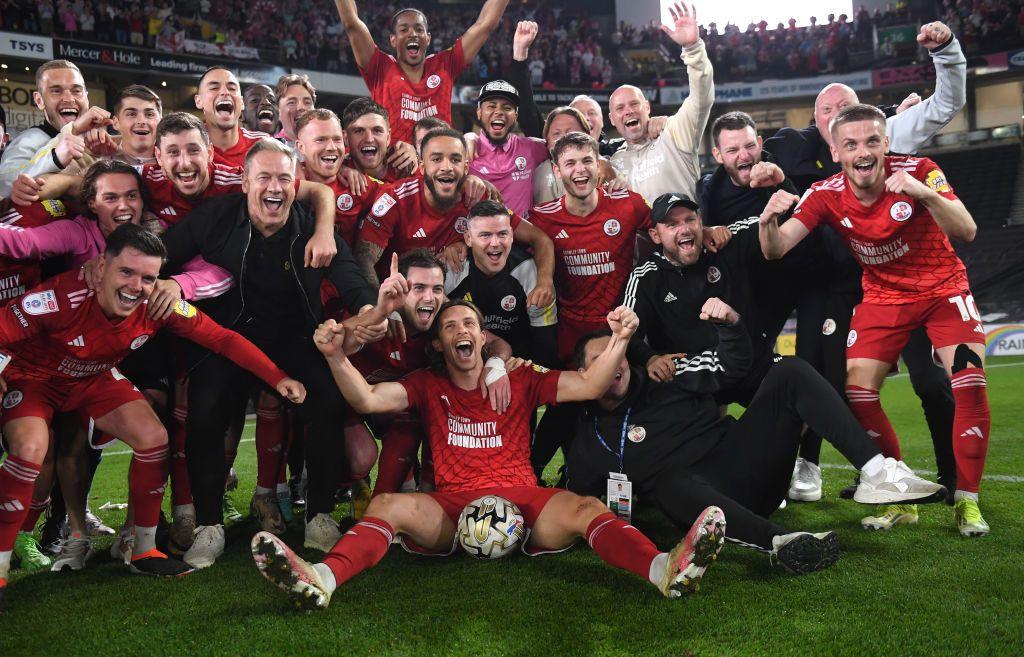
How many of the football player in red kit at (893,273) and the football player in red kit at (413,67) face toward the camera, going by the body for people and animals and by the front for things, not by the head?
2

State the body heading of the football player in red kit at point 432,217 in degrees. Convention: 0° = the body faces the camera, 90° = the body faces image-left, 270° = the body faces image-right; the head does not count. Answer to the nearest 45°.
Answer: approximately 0°

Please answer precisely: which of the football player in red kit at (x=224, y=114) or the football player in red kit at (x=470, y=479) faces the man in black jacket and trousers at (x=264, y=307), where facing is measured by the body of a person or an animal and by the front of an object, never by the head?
the football player in red kit at (x=224, y=114)

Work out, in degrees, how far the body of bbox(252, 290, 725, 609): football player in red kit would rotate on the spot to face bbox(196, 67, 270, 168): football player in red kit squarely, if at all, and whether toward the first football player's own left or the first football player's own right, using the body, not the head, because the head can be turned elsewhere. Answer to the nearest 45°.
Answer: approximately 135° to the first football player's own right

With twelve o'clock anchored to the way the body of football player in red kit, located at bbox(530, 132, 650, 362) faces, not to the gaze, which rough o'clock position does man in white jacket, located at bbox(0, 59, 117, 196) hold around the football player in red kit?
The man in white jacket is roughly at 3 o'clock from the football player in red kit.

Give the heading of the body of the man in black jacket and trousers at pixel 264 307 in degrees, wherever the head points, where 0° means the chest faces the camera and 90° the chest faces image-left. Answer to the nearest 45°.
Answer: approximately 0°

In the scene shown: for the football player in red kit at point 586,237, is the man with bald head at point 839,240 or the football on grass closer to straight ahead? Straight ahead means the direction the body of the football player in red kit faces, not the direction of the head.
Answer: the football on grass

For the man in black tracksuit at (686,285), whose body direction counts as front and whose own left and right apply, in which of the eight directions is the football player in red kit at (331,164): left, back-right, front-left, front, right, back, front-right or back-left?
right

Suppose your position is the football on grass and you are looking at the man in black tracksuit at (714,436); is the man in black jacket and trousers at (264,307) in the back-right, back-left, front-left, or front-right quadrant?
back-left

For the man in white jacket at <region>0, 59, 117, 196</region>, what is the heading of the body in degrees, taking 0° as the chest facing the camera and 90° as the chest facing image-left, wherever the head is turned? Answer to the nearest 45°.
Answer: approximately 315°
